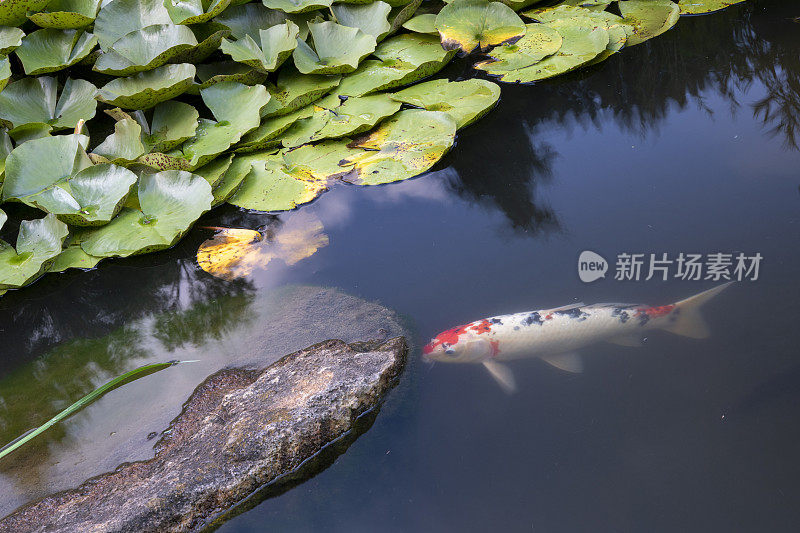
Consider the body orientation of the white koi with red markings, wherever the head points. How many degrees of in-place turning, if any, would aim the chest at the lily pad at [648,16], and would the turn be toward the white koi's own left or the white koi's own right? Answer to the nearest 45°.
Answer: approximately 90° to the white koi's own right

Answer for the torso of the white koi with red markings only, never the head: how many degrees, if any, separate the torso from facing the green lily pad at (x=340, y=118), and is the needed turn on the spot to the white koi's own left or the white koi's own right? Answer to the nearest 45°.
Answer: approximately 45° to the white koi's own right

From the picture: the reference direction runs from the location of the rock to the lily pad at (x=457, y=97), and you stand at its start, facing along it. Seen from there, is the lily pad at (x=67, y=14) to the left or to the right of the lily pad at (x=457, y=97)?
left

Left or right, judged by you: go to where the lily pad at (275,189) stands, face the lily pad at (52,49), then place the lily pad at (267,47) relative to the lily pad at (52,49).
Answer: right

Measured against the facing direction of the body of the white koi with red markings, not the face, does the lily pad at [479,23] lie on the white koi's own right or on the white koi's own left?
on the white koi's own right

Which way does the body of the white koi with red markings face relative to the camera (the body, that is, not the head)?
to the viewer's left

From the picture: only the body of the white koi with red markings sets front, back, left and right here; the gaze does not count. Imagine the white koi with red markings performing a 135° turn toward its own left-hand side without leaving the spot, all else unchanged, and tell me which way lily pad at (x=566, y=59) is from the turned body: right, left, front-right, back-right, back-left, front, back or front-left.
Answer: back-left

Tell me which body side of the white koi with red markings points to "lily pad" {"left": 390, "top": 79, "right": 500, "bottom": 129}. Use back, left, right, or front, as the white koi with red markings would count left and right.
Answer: right
